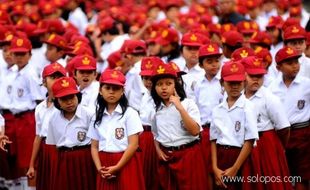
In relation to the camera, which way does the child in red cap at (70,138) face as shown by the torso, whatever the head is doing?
toward the camera

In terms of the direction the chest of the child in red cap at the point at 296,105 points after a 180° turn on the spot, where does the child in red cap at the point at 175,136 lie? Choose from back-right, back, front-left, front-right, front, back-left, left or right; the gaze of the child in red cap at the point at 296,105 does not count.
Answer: back-left

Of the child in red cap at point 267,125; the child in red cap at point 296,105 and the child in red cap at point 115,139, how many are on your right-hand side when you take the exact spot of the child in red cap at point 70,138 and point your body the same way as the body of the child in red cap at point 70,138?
0

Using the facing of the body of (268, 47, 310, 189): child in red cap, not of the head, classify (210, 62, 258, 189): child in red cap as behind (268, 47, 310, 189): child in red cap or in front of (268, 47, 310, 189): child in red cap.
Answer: in front

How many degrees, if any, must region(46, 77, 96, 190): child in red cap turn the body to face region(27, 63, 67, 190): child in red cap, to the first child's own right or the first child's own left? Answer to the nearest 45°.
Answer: approximately 135° to the first child's own right

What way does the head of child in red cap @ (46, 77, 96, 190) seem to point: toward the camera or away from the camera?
toward the camera

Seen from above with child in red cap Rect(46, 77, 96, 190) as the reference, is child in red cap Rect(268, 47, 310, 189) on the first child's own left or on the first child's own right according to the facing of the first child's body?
on the first child's own left

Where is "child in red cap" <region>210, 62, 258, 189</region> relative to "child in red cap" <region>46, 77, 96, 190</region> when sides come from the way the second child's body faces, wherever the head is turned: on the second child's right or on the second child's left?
on the second child's left

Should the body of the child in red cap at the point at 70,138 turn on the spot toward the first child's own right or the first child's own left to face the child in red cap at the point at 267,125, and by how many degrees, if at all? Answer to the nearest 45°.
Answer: approximately 90° to the first child's own left

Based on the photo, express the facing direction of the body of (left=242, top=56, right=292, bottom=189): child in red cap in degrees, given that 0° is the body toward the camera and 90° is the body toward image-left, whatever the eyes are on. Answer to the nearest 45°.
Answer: approximately 45°

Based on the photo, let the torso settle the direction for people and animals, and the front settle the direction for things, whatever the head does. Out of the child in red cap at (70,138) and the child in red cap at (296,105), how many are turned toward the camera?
2

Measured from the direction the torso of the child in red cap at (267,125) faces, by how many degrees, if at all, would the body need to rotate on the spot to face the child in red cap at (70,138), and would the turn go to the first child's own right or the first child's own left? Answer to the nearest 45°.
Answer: approximately 45° to the first child's own right

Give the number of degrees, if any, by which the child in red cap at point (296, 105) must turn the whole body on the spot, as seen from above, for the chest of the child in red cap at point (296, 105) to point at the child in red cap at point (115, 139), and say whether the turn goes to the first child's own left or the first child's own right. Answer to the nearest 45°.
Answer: approximately 45° to the first child's own right

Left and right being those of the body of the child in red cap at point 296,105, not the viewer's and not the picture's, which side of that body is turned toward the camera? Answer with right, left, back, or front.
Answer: front

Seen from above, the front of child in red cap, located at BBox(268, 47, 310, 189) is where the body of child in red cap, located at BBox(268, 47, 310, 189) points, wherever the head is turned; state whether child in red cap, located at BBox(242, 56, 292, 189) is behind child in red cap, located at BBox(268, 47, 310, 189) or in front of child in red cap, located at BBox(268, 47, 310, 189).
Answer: in front

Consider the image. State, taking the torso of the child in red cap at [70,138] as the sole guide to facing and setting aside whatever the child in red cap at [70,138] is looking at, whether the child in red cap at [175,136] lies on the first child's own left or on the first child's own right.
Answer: on the first child's own left

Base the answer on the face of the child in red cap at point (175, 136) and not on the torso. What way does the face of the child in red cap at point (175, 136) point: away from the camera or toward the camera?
toward the camera
